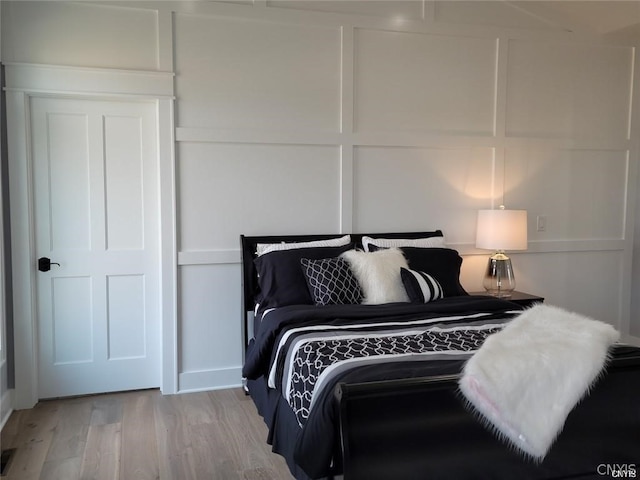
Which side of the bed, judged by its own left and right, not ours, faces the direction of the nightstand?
left

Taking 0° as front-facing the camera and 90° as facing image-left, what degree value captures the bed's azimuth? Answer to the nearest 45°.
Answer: approximately 315°

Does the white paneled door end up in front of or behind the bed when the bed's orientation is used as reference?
behind

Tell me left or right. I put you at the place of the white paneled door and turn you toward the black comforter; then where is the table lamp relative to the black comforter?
left

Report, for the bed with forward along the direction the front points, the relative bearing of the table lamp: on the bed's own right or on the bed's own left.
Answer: on the bed's own left
